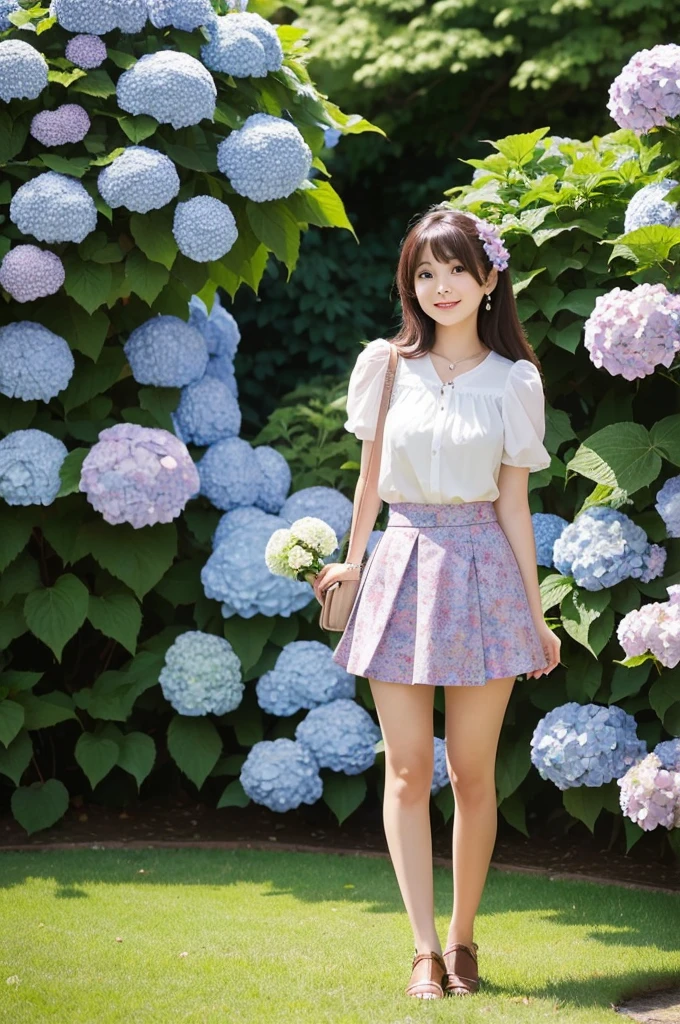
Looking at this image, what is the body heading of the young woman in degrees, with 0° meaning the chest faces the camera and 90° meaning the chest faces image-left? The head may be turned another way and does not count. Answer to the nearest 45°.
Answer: approximately 0°

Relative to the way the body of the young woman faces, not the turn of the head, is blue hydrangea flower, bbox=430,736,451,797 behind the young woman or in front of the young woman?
behind

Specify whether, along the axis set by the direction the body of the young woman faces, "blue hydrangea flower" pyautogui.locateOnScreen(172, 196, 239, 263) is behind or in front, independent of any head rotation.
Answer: behind

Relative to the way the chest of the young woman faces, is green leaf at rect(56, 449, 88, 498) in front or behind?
behind

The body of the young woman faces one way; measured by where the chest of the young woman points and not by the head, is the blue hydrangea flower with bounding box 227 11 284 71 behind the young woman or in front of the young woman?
behind
